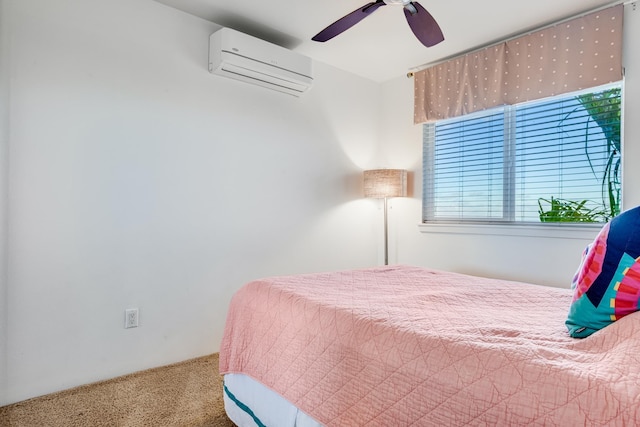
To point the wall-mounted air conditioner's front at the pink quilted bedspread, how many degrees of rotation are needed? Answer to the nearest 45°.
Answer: approximately 45° to its right

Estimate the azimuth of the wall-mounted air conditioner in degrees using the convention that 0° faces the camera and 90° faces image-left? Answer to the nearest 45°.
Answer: approximately 315°

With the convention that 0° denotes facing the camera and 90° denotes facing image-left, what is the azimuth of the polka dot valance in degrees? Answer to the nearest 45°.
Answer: approximately 45°

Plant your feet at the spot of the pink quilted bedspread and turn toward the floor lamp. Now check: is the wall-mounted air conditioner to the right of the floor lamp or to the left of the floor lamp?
left

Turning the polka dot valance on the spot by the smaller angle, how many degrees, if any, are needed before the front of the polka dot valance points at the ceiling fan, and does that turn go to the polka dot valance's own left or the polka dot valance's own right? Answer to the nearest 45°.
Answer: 0° — it already faces it
